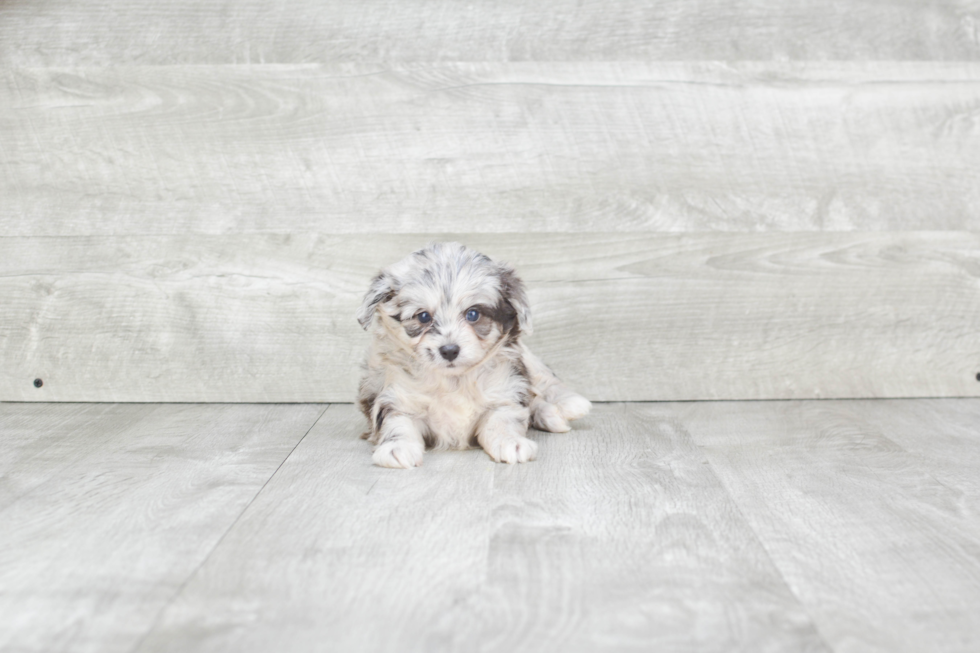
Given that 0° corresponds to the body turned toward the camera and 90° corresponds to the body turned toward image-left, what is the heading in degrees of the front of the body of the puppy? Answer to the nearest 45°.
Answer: approximately 0°
